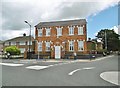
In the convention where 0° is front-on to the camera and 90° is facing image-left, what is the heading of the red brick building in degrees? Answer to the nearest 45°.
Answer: approximately 0°
